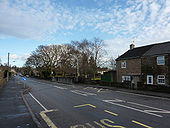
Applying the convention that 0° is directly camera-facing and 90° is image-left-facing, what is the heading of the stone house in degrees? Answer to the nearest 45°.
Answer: approximately 45°
